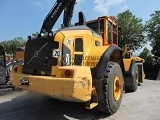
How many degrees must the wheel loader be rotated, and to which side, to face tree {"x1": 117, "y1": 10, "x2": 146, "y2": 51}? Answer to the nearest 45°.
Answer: approximately 45° to its left

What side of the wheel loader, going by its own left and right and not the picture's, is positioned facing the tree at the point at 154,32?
front

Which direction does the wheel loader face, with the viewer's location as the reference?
facing away from the viewer and to the right of the viewer
